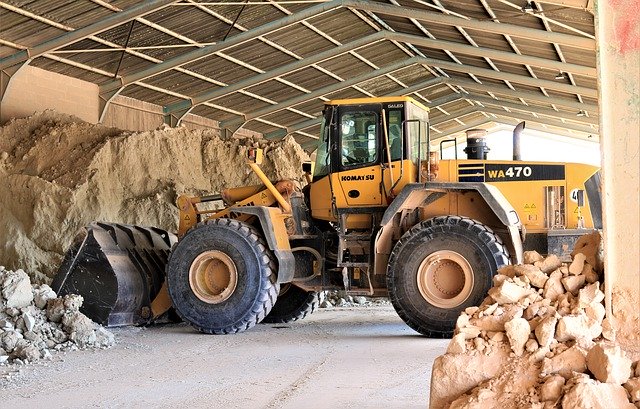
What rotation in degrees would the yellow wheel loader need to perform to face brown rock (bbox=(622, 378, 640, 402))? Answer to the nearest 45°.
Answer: approximately 90° to its left

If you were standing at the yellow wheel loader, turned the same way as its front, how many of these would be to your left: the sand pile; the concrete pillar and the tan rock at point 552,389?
2

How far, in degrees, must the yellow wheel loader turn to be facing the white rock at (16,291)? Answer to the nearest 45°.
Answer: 0° — it already faces it

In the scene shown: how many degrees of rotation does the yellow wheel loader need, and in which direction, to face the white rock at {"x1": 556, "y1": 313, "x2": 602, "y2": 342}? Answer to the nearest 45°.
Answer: approximately 90° to its left

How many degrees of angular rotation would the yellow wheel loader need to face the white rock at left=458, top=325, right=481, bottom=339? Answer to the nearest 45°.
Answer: approximately 90° to its left

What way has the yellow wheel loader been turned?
to the viewer's left

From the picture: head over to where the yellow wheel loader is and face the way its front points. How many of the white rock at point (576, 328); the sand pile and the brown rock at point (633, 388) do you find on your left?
2

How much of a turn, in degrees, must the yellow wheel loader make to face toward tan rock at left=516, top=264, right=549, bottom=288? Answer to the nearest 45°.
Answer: approximately 90° to its left

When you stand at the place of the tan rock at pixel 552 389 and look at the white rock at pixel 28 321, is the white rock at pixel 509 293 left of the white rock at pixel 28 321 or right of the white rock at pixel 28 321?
right

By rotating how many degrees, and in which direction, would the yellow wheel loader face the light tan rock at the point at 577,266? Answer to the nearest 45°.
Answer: approximately 90° to its left

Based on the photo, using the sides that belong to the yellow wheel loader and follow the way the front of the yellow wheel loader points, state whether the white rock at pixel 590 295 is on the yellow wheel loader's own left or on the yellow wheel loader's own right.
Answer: on the yellow wheel loader's own left

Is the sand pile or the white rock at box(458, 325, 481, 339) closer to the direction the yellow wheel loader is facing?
the sand pile
